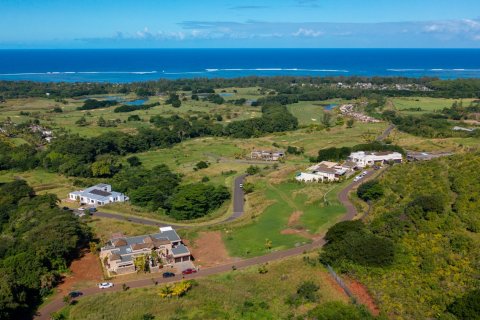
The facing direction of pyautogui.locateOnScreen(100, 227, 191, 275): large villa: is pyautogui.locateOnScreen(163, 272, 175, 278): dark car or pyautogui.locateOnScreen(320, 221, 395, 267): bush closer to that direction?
the dark car

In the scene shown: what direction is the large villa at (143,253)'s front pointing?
toward the camera

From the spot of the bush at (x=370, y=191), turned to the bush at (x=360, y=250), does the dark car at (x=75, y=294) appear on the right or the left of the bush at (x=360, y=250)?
right

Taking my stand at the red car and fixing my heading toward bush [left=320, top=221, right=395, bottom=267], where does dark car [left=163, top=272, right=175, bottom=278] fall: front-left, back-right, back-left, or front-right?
back-right

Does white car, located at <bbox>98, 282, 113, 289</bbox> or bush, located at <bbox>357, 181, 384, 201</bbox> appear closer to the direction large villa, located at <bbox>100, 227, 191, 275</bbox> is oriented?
the white car

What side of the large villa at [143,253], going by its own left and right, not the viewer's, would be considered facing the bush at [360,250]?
left

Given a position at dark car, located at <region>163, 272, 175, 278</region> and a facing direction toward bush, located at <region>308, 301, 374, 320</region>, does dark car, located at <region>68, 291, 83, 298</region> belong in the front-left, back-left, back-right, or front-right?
back-right

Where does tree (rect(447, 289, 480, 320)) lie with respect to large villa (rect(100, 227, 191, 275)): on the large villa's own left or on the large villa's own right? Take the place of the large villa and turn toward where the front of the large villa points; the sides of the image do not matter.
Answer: on the large villa's own left

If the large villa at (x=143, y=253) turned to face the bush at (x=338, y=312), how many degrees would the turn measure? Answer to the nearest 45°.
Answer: approximately 45° to its left

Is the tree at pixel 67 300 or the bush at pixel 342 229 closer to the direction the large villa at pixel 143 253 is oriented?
the tree

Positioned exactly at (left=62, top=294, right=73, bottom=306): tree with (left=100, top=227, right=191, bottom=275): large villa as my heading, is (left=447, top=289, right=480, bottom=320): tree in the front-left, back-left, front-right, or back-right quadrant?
front-right

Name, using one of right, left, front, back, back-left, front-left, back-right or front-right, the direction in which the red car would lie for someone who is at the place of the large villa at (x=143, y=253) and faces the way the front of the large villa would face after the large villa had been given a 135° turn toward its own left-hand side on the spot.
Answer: right

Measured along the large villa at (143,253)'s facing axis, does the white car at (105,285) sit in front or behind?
in front

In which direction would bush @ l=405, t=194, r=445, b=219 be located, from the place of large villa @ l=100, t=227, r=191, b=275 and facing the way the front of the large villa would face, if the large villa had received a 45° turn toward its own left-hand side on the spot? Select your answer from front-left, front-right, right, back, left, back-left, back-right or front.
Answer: front-left

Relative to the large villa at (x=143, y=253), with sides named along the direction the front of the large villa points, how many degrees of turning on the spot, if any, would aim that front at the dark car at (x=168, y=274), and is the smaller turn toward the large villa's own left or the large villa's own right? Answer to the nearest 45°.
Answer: approximately 45° to the large villa's own left

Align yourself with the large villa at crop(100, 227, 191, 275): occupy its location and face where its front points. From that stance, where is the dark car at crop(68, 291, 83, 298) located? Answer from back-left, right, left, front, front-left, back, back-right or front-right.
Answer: front-right

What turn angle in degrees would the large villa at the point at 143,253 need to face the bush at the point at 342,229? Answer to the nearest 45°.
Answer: approximately 90° to its left

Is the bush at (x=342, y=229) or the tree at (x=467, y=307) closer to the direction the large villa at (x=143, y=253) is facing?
the tree
